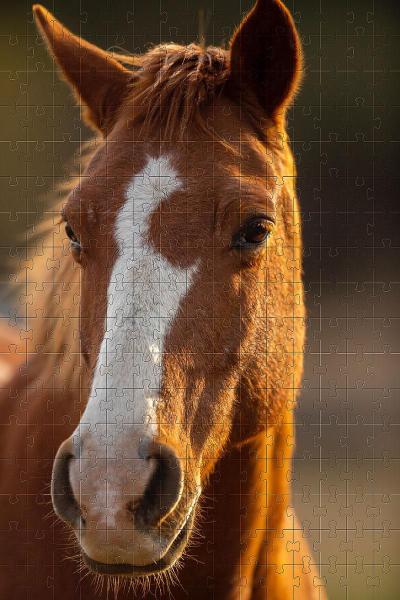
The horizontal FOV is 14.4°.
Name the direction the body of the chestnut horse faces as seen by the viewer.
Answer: toward the camera
